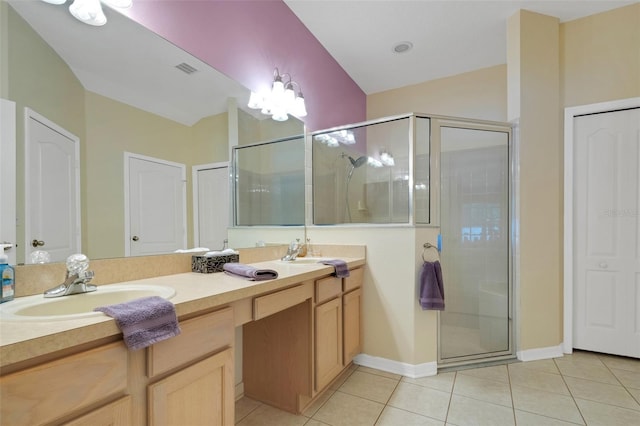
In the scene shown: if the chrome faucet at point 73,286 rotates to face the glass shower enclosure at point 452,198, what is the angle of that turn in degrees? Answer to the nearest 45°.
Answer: approximately 45° to its left

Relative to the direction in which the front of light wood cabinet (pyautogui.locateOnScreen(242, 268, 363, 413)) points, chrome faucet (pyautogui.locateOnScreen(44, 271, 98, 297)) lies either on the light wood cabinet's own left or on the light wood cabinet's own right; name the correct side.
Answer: on the light wood cabinet's own right

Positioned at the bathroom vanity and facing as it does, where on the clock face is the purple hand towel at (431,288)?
The purple hand towel is roughly at 10 o'clock from the bathroom vanity.

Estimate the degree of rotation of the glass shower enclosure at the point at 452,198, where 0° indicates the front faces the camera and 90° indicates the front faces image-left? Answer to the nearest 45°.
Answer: approximately 315°

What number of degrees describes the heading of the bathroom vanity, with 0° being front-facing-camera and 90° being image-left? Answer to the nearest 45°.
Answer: approximately 315°

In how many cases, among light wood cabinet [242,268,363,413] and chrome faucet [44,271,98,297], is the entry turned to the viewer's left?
0
